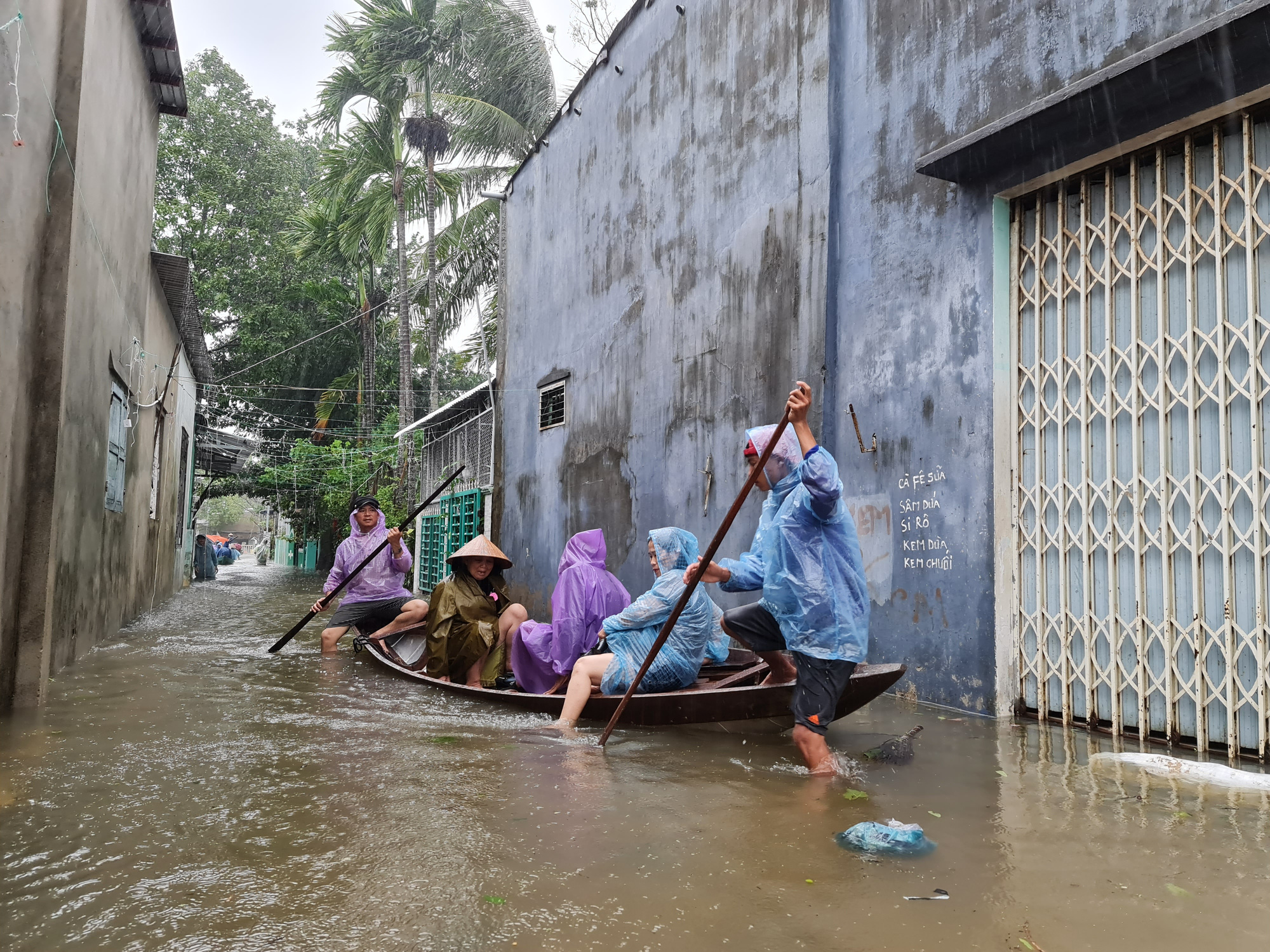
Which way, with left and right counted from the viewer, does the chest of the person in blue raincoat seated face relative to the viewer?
facing to the left of the viewer

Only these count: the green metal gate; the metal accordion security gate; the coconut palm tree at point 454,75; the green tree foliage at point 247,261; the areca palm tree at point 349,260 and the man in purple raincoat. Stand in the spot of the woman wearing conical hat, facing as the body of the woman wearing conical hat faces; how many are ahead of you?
1

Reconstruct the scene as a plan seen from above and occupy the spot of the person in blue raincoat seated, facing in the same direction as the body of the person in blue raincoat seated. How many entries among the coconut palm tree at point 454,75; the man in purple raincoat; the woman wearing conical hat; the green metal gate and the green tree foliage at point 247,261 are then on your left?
0

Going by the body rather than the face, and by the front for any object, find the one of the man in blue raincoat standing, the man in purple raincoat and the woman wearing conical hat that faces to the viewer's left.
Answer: the man in blue raincoat standing

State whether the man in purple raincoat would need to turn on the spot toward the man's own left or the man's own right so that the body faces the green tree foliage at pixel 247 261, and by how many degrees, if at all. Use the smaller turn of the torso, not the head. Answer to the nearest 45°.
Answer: approximately 180°

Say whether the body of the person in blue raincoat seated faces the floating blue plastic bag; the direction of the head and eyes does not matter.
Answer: no

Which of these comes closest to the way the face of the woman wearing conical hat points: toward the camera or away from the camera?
toward the camera

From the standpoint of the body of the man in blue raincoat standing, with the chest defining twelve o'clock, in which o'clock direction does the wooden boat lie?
The wooden boat is roughly at 2 o'clock from the man in blue raincoat standing.

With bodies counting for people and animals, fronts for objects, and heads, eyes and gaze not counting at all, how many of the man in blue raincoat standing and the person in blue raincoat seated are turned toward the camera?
0

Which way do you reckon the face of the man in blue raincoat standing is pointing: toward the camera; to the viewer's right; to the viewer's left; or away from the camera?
to the viewer's left

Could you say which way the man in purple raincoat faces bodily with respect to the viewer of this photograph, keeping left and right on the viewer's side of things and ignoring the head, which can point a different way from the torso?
facing the viewer

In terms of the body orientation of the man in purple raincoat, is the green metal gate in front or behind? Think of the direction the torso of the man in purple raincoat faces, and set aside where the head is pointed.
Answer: behind

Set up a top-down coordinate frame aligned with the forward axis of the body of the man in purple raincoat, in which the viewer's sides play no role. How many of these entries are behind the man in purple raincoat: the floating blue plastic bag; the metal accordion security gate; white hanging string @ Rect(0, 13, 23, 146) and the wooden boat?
0

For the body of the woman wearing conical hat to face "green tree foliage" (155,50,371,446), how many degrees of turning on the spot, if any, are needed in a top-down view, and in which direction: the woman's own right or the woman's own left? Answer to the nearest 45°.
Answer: approximately 135° to the woman's own left

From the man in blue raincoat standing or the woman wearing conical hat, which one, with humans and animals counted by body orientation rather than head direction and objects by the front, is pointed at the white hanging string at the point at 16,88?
the man in blue raincoat standing

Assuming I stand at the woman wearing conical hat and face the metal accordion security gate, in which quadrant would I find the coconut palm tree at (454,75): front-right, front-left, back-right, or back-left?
back-left

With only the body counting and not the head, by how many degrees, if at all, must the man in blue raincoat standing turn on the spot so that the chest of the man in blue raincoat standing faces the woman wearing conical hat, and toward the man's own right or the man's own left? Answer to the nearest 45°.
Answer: approximately 45° to the man's own right

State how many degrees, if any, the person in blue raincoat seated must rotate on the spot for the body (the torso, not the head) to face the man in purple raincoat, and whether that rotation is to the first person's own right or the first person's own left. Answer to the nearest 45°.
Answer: approximately 45° to the first person's own right
